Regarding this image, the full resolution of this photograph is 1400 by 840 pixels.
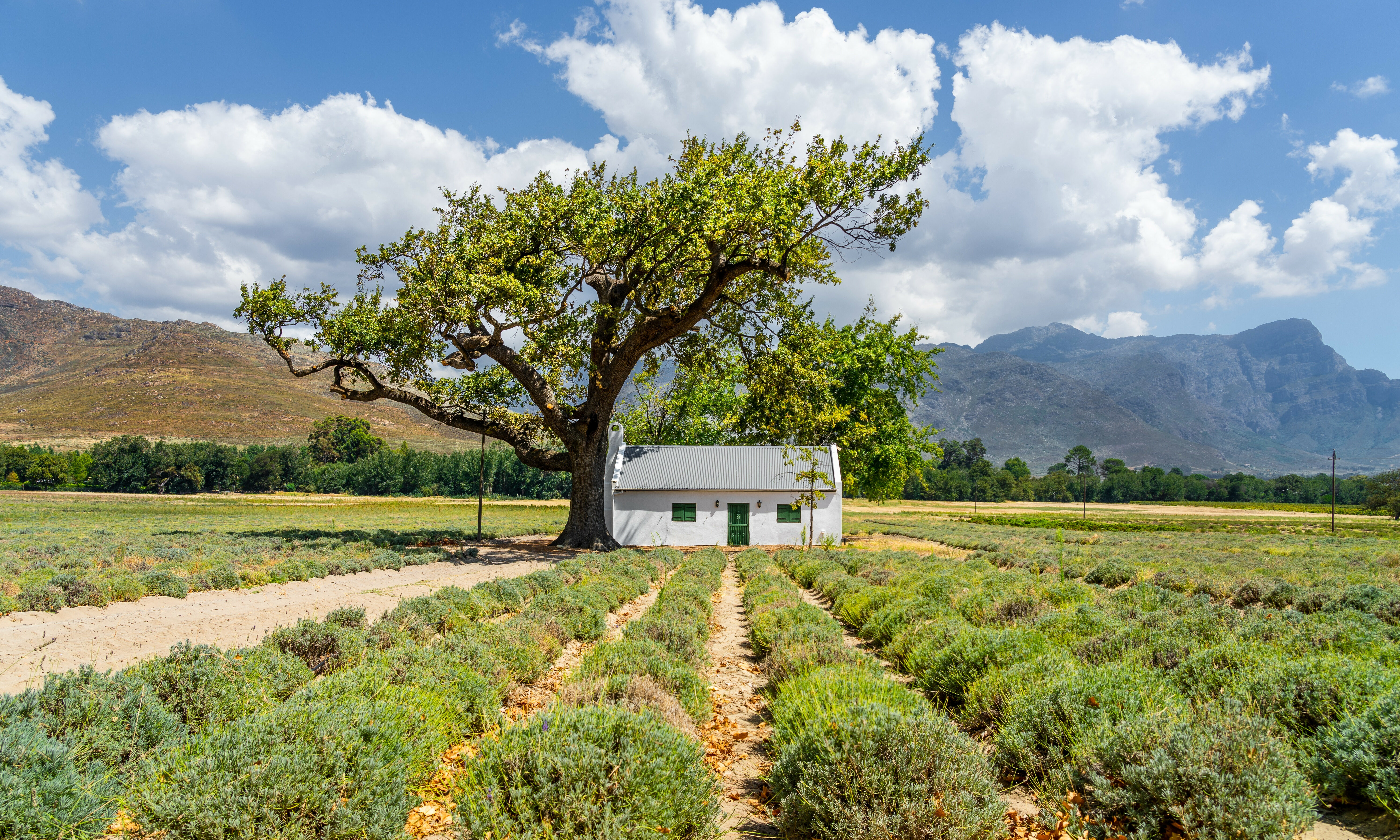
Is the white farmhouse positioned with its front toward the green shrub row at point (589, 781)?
yes

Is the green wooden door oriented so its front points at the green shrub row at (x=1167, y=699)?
yes

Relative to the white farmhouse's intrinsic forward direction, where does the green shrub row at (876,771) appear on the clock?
The green shrub row is roughly at 12 o'clock from the white farmhouse.

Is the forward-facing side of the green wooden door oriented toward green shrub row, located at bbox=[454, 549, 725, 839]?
yes

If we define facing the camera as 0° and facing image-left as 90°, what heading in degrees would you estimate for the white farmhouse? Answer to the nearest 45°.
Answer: approximately 0°

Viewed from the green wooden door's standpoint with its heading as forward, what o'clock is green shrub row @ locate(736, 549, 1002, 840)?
The green shrub row is roughly at 12 o'clock from the green wooden door.

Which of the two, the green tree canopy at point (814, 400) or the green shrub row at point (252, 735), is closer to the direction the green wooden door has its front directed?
the green shrub row

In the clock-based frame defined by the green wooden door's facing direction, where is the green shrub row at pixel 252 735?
The green shrub row is roughly at 12 o'clock from the green wooden door.
